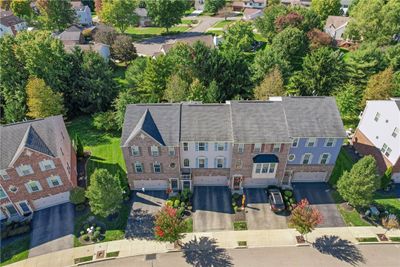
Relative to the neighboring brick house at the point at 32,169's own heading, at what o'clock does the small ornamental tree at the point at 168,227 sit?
The small ornamental tree is roughly at 11 o'clock from the neighboring brick house.

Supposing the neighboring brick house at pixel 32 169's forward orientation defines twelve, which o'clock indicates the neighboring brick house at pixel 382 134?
the neighboring brick house at pixel 382 134 is roughly at 10 o'clock from the neighboring brick house at pixel 32 169.

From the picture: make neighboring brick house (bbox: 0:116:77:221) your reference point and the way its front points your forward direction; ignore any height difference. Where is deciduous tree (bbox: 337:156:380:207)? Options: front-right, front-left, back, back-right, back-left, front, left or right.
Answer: front-left

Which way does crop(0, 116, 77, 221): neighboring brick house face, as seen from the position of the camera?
facing the viewer

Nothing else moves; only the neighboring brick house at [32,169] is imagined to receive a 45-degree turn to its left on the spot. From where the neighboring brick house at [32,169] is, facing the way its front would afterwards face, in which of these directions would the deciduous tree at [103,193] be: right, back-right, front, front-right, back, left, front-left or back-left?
front

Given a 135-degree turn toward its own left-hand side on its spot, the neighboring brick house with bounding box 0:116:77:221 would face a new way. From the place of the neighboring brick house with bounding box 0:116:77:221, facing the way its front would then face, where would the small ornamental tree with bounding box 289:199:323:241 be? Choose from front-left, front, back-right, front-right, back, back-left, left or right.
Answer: right
